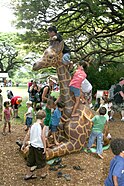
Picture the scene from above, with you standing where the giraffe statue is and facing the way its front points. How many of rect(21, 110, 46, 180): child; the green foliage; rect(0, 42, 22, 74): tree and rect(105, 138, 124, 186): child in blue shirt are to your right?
2

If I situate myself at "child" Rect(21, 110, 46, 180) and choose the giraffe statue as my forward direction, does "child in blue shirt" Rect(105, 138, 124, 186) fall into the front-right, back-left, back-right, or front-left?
back-right

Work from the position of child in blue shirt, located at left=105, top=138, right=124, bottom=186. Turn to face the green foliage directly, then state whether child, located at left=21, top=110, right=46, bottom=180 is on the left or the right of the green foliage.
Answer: left

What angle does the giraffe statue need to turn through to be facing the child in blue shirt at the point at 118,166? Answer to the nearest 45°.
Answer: approximately 90° to its left
